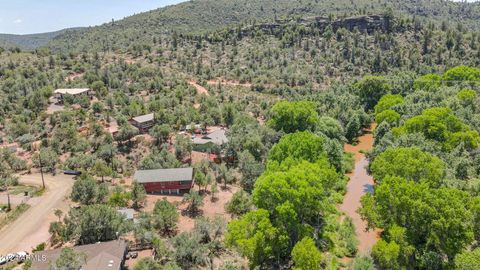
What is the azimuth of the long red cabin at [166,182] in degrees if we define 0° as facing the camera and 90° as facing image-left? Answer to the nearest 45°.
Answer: approximately 0°

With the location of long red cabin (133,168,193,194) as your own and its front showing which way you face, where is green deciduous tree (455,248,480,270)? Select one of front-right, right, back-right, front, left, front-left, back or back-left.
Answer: front-left

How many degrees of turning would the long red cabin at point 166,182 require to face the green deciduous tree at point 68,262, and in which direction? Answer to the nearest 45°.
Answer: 0° — it already faces it

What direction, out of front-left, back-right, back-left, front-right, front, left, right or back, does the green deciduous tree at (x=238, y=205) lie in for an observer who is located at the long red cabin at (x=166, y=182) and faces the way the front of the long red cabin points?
front-left

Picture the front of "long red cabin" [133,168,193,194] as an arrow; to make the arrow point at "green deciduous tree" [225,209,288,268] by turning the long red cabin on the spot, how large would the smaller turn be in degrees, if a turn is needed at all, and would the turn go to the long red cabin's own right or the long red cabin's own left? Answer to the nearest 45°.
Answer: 0° — it already faces it

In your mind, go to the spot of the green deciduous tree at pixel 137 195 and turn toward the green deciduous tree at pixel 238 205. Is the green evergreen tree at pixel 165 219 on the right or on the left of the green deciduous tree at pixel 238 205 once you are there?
right

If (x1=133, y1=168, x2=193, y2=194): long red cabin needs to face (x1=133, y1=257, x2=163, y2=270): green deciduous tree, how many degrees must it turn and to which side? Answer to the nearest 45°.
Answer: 0° — it already faces it

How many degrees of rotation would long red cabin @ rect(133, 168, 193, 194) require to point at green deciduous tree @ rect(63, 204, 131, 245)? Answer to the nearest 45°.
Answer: approximately 45° to its right

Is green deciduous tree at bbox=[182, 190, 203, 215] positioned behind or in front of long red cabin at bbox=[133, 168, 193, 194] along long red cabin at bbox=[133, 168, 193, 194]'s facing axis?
in front

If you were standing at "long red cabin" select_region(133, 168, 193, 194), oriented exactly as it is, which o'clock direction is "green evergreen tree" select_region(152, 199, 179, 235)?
The green evergreen tree is roughly at 12 o'clock from the long red cabin.

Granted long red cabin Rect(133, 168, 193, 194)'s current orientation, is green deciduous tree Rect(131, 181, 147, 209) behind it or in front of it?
in front

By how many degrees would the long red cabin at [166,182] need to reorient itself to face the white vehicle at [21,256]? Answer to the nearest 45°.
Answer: approximately 45° to its right
